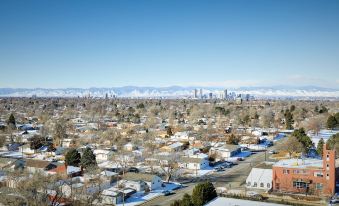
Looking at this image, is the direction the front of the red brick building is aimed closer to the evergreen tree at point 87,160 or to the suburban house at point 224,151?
the evergreen tree

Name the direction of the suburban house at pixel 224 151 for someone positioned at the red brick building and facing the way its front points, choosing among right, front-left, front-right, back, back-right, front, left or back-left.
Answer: back-right

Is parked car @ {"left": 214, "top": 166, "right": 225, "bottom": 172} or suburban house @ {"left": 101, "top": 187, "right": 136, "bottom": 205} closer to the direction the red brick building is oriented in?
the suburban house

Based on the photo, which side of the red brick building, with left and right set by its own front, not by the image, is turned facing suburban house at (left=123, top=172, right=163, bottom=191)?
right

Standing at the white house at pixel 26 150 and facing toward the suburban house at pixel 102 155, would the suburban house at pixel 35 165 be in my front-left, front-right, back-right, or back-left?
front-right

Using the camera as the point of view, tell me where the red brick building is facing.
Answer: facing the viewer

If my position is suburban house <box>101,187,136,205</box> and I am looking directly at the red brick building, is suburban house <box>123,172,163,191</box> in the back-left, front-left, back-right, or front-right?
front-left

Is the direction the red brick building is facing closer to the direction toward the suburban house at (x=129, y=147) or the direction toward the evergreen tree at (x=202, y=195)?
the evergreen tree

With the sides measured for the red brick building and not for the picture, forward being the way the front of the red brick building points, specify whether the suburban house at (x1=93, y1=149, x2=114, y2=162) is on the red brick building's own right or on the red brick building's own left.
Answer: on the red brick building's own right

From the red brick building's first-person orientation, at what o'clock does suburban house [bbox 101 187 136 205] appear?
The suburban house is roughly at 2 o'clock from the red brick building.

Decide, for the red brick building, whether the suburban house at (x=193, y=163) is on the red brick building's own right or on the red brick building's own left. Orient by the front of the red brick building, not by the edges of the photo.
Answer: on the red brick building's own right

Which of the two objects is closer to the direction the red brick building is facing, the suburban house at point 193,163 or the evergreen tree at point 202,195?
the evergreen tree

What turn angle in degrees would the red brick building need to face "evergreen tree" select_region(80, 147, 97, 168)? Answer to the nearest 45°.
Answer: approximately 90° to its right

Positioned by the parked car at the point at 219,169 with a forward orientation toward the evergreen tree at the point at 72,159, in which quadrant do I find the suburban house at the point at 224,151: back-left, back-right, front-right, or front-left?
back-right

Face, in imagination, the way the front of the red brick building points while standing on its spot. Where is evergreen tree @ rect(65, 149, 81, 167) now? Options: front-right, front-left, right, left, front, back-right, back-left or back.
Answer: right

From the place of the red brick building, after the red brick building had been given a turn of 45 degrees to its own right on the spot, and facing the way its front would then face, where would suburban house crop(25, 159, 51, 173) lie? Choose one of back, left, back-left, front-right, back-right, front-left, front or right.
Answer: front-right
